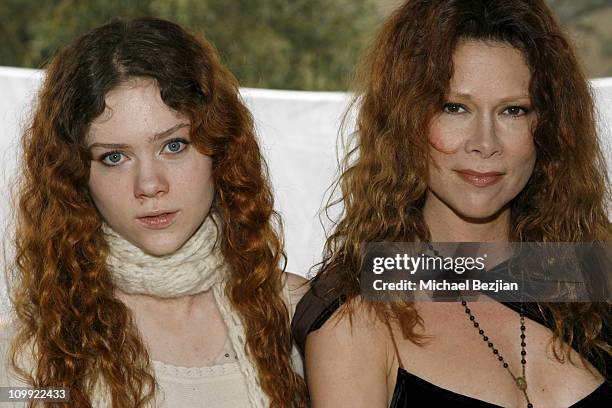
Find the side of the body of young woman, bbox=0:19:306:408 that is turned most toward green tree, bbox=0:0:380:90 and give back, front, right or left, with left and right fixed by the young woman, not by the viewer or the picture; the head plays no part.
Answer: back

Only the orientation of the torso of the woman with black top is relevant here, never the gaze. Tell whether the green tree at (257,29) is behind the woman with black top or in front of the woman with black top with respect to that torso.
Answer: behind

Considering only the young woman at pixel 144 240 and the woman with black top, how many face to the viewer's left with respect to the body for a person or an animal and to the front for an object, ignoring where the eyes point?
0

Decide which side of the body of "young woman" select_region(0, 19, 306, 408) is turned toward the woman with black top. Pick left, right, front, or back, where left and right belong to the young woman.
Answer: left

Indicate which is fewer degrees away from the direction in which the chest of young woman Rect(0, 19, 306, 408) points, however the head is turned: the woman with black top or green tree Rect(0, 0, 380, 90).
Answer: the woman with black top

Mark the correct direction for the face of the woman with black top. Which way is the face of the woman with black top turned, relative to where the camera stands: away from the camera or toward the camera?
toward the camera

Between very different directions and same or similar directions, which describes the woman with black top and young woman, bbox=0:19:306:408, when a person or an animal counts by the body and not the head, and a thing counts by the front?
same or similar directions

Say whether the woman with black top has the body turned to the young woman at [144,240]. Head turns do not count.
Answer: no

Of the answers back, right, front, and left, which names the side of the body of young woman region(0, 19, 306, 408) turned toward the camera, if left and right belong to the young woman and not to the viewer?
front

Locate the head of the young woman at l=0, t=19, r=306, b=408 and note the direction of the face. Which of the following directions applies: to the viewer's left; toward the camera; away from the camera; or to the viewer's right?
toward the camera
